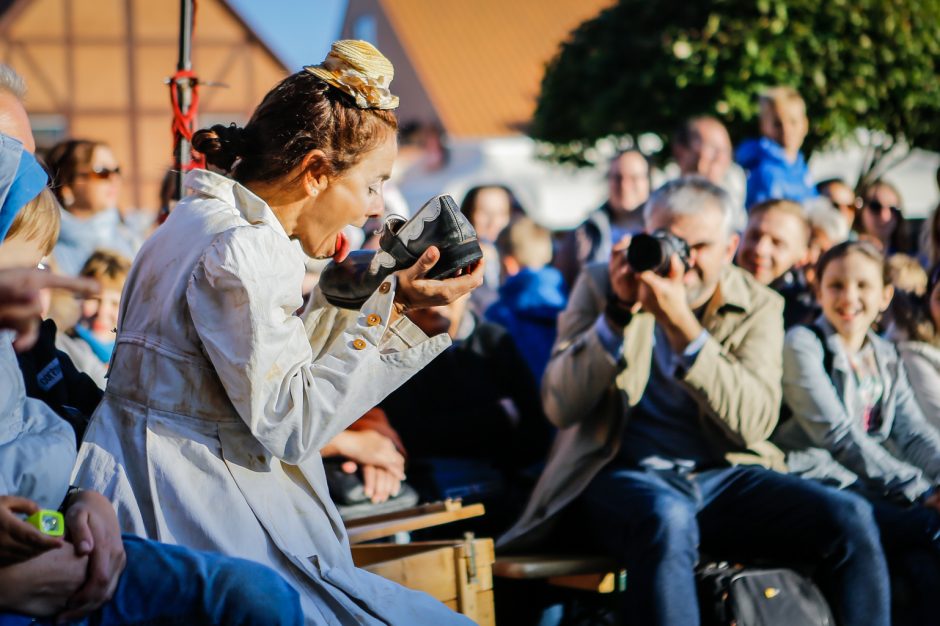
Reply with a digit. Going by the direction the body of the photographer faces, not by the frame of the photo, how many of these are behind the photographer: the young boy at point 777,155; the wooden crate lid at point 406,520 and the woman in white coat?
1

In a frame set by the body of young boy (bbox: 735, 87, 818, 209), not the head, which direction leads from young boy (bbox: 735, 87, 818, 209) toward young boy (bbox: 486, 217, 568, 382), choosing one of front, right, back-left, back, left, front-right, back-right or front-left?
front-right

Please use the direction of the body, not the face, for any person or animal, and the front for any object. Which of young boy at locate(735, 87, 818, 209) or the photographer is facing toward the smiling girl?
the young boy

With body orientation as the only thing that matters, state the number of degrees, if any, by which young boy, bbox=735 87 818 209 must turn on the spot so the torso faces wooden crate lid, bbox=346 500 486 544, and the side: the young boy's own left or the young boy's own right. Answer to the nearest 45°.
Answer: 0° — they already face it

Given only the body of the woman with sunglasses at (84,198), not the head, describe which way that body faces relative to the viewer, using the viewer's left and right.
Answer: facing the viewer and to the right of the viewer

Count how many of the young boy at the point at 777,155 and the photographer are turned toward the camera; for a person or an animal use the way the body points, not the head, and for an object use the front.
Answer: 2

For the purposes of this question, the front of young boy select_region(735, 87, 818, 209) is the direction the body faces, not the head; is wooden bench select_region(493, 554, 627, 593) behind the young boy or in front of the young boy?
in front

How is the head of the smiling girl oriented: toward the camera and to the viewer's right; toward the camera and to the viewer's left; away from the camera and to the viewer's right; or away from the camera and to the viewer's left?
toward the camera and to the viewer's left

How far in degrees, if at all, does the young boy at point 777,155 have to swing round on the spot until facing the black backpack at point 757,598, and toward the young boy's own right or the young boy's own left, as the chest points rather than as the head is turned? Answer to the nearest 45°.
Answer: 0° — they already face it

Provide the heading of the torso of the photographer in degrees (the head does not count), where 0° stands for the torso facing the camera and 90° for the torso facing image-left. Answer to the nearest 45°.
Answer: approximately 0°

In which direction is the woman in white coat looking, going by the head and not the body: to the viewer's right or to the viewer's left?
to the viewer's right

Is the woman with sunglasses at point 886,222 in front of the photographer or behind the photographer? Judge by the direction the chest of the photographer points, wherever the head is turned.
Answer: behind

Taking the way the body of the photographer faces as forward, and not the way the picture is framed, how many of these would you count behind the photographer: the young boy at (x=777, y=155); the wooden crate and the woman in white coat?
1

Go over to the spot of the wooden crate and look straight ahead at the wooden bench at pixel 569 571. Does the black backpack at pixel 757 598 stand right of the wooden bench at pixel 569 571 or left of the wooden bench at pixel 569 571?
right

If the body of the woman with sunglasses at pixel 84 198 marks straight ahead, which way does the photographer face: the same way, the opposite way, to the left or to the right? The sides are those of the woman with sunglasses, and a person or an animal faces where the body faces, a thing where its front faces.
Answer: to the right
